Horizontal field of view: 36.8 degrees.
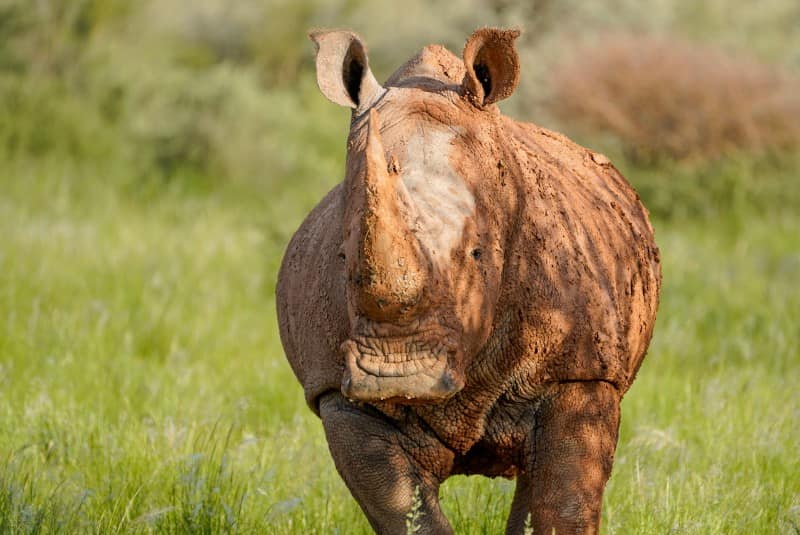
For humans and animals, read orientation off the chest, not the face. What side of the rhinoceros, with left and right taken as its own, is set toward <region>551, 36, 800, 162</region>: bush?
back

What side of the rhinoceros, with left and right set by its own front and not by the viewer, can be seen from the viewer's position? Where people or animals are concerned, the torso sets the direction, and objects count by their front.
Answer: front
